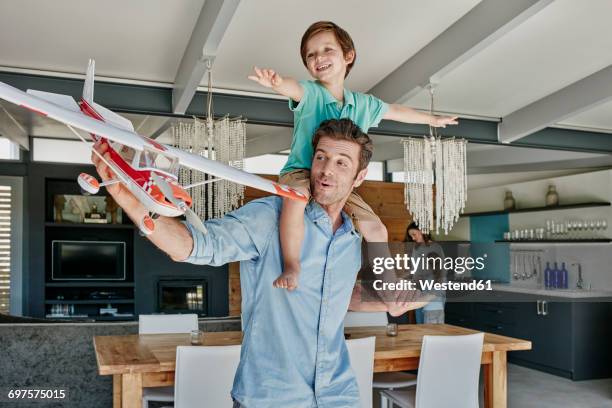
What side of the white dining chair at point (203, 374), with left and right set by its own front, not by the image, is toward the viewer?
back

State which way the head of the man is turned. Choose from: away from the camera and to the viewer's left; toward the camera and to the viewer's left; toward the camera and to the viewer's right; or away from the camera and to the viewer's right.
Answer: toward the camera and to the viewer's left

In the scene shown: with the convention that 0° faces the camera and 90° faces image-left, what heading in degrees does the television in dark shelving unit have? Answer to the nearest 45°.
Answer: approximately 0°

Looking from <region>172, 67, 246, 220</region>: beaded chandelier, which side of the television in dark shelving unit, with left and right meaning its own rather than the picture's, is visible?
front

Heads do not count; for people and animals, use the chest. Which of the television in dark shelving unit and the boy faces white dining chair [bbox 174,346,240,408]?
the television in dark shelving unit

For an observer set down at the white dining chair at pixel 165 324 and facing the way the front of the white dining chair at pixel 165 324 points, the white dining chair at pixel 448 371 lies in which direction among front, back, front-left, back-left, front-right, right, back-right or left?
front-left

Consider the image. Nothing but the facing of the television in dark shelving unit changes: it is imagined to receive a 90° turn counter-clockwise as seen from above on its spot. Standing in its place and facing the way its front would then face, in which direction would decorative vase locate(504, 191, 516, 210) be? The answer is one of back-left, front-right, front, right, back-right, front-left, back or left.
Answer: front
